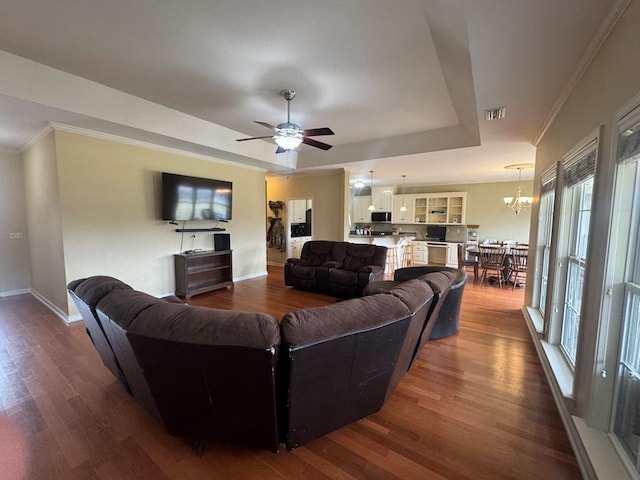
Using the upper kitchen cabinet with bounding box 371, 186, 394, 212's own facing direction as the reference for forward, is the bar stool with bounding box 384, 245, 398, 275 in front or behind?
in front

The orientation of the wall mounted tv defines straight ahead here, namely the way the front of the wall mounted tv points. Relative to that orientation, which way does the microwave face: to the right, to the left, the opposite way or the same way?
to the right

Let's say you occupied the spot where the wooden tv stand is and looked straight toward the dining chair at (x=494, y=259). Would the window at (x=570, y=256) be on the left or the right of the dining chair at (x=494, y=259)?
right

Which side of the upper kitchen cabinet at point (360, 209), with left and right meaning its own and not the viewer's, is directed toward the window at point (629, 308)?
front

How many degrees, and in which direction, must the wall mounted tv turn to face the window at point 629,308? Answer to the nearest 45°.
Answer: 0° — it already faces it

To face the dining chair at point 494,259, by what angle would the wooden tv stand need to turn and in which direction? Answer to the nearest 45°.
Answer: approximately 45° to its left

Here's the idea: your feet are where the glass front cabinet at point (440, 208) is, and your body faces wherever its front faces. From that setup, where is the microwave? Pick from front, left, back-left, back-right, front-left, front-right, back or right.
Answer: right

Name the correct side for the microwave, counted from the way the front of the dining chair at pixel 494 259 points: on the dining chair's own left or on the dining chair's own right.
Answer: on the dining chair's own left

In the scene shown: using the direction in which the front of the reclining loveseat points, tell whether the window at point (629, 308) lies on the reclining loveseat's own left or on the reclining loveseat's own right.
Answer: on the reclining loveseat's own left

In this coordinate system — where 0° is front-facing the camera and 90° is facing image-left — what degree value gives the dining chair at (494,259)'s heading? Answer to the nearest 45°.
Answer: approximately 180°

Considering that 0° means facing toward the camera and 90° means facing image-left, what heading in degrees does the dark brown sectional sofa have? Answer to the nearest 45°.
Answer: approximately 180°

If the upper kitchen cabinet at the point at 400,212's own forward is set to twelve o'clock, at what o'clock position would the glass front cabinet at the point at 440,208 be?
The glass front cabinet is roughly at 9 o'clock from the upper kitchen cabinet.

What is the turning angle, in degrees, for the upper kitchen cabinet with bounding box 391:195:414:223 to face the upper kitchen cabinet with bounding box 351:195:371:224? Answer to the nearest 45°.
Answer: approximately 90° to its right

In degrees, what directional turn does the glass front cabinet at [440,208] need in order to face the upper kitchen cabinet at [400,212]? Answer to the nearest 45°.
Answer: approximately 90° to its right
